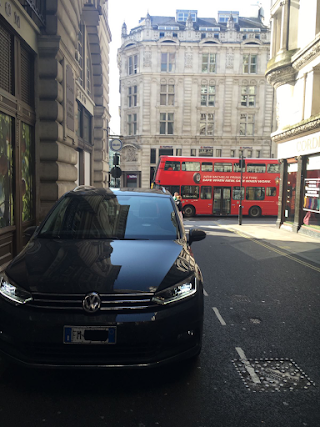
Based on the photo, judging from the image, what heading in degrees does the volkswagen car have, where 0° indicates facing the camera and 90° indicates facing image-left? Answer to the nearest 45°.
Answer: approximately 0°

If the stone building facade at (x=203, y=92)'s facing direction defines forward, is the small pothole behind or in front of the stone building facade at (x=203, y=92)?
in front

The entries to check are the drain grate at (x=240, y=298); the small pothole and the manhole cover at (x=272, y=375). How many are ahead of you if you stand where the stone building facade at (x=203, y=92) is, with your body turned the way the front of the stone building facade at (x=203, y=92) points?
3

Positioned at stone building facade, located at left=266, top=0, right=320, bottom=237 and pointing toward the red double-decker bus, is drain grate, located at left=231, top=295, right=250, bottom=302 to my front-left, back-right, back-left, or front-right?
back-left

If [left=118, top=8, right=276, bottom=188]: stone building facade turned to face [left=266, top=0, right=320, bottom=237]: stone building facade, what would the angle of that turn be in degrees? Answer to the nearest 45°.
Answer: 0° — it already faces it

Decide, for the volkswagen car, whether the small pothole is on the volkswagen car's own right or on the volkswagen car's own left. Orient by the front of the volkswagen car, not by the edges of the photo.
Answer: on the volkswagen car's own left

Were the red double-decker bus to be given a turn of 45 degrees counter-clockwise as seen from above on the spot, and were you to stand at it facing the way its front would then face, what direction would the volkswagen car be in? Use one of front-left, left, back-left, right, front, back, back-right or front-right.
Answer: front-left

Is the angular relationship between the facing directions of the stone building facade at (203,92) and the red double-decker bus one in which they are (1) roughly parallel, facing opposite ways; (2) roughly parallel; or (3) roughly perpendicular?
roughly perpendicular

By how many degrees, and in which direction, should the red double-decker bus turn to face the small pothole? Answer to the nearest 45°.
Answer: approximately 90° to its left

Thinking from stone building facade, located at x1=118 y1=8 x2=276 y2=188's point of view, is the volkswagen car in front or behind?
in front

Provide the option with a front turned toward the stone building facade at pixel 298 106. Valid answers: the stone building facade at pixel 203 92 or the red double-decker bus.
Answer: the stone building facade at pixel 203 92

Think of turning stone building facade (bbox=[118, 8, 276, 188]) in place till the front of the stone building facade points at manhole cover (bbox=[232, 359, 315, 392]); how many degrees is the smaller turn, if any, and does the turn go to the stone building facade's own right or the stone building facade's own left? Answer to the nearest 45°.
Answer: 0° — it already faces it

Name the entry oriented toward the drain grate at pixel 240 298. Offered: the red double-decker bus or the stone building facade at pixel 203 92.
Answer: the stone building facade

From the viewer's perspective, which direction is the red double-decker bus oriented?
to the viewer's left
